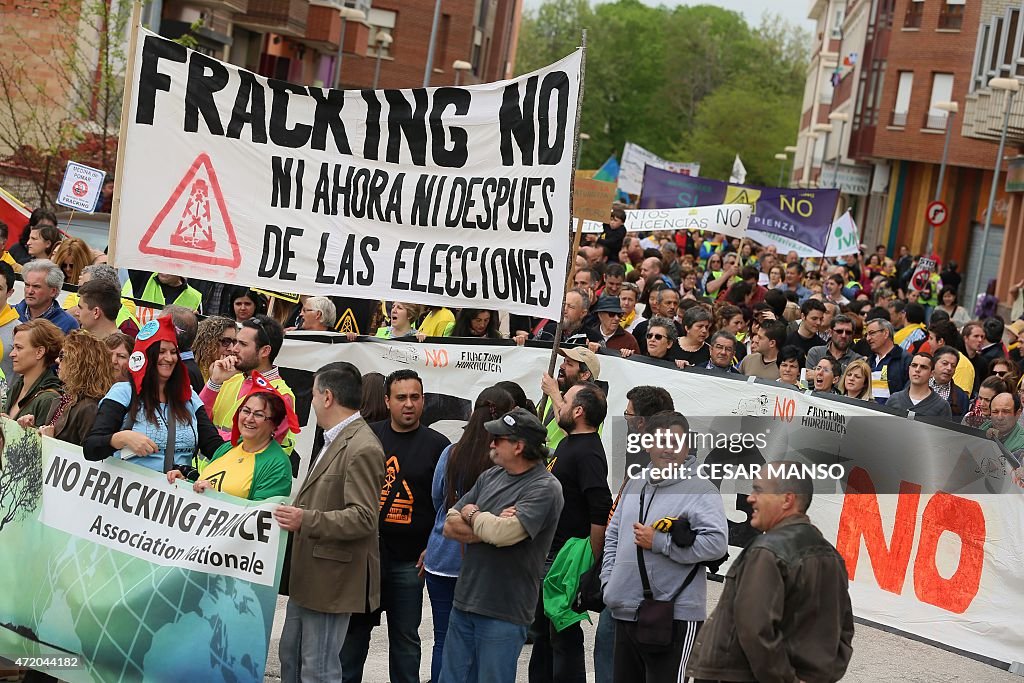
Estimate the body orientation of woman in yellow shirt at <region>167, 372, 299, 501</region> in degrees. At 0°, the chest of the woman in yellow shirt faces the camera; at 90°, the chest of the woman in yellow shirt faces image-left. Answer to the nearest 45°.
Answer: approximately 45°

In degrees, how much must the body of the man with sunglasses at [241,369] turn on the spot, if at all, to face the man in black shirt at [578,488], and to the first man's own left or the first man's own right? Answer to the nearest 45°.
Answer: approximately 90° to the first man's own left

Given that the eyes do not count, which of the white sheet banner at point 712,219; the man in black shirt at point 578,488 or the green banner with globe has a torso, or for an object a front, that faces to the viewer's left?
the man in black shirt

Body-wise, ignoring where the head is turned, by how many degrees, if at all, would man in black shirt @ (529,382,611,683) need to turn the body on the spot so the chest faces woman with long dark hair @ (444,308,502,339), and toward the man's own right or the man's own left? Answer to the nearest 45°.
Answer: approximately 90° to the man's own right

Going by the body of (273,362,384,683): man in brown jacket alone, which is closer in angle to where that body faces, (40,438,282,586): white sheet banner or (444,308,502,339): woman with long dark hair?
the white sheet banner

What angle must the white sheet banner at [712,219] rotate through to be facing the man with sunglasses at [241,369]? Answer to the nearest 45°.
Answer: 0° — it already faces them

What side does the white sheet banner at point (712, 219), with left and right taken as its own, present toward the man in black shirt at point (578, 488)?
front

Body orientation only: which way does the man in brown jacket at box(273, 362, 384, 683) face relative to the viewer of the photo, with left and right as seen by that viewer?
facing to the left of the viewer

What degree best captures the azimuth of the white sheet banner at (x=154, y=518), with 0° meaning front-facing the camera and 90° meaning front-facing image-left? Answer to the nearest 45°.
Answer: approximately 0°
